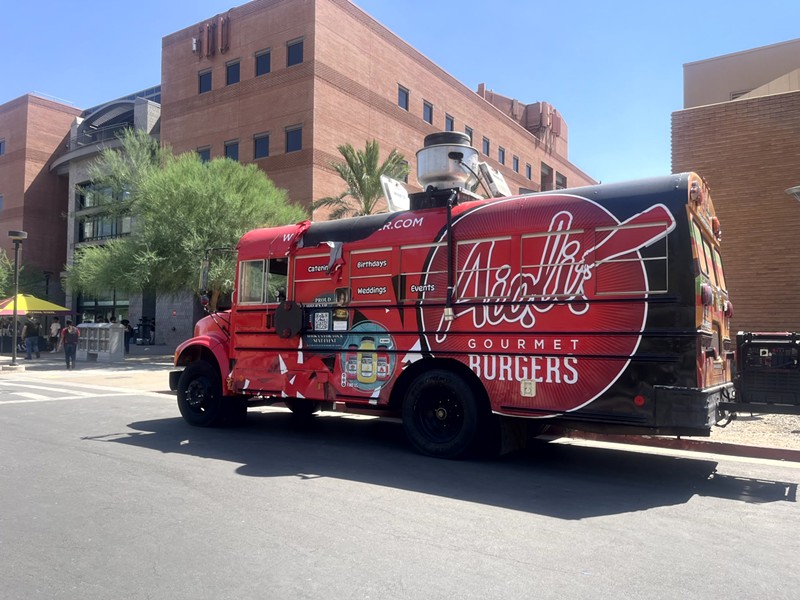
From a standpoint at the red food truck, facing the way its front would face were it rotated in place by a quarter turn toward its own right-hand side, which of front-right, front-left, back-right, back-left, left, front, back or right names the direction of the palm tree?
front-left

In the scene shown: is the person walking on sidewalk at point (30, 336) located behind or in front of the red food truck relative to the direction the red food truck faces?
in front

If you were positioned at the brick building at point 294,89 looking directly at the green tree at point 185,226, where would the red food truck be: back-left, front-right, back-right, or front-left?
front-left

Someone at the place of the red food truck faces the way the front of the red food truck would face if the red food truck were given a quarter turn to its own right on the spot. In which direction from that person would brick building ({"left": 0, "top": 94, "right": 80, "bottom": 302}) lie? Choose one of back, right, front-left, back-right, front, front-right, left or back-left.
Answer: left

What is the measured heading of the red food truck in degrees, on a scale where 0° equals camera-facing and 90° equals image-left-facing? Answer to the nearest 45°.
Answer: approximately 135°

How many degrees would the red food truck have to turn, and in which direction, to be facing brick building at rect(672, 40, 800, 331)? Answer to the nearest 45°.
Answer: approximately 90° to its right

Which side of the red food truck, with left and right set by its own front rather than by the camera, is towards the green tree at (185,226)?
front

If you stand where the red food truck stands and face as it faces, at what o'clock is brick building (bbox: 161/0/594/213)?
The brick building is roughly at 1 o'clock from the red food truck.

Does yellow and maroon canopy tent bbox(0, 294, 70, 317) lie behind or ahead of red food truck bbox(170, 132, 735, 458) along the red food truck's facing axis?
ahead
